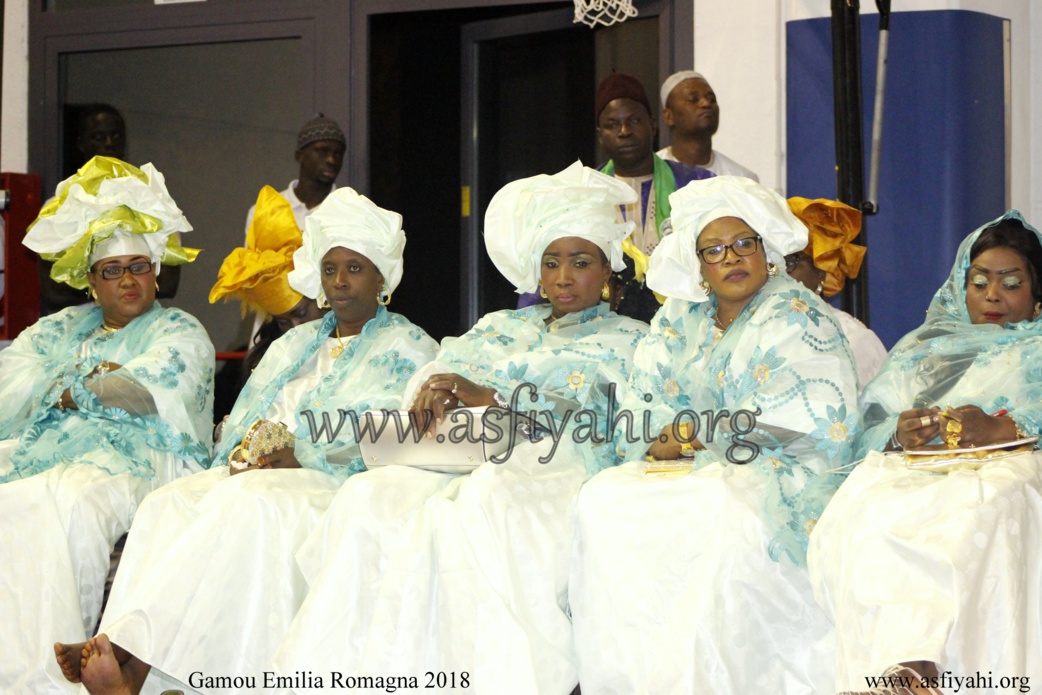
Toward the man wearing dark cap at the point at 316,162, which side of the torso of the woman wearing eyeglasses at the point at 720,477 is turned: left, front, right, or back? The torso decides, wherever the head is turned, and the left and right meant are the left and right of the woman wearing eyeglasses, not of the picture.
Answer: right

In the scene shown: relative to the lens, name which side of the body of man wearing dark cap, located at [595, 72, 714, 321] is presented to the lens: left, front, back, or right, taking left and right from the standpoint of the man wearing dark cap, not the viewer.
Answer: front

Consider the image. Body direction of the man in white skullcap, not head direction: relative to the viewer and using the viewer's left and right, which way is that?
facing the viewer and to the right of the viewer

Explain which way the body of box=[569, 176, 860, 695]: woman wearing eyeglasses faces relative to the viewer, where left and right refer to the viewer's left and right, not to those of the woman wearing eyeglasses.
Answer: facing the viewer and to the left of the viewer

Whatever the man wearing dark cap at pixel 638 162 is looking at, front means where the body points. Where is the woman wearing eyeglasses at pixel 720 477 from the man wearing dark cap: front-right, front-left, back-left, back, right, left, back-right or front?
front

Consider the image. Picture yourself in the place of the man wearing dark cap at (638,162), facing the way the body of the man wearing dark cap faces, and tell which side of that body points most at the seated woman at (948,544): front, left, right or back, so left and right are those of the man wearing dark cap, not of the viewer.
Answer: front

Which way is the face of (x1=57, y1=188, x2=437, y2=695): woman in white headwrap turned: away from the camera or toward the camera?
toward the camera

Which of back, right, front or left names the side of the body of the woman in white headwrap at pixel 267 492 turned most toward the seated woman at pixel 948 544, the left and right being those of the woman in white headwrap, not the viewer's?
left

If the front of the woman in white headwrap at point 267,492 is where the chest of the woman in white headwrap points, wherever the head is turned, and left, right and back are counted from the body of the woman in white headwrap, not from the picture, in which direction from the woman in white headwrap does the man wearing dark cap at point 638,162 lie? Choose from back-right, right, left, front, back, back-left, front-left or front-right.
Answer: back
